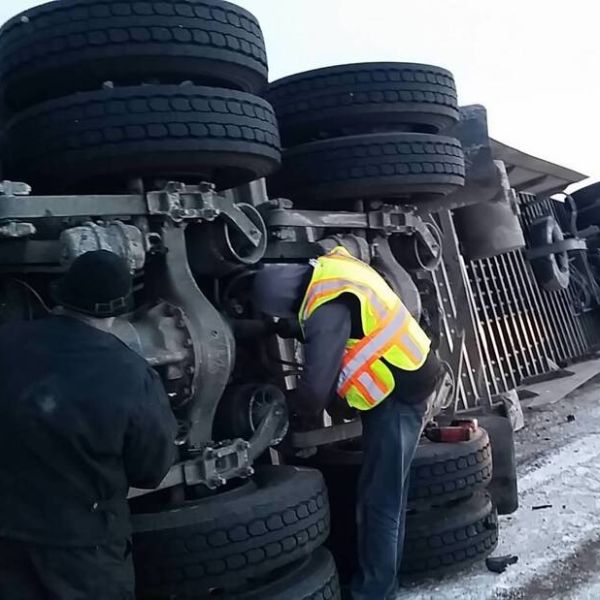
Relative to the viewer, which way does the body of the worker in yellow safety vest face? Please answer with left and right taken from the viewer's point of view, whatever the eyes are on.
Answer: facing to the left of the viewer

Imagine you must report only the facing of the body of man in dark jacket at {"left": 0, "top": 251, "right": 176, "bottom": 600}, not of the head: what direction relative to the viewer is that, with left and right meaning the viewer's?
facing away from the viewer

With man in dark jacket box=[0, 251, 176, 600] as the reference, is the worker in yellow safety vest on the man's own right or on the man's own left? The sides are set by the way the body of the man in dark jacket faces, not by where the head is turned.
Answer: on the man's own right

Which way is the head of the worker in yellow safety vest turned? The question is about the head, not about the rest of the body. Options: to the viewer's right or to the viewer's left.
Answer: to the viewer's left

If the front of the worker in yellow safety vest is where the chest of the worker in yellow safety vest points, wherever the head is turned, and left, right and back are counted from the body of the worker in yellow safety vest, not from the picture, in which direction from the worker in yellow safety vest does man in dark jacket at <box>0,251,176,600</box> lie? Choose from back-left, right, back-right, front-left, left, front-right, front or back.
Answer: front-left
